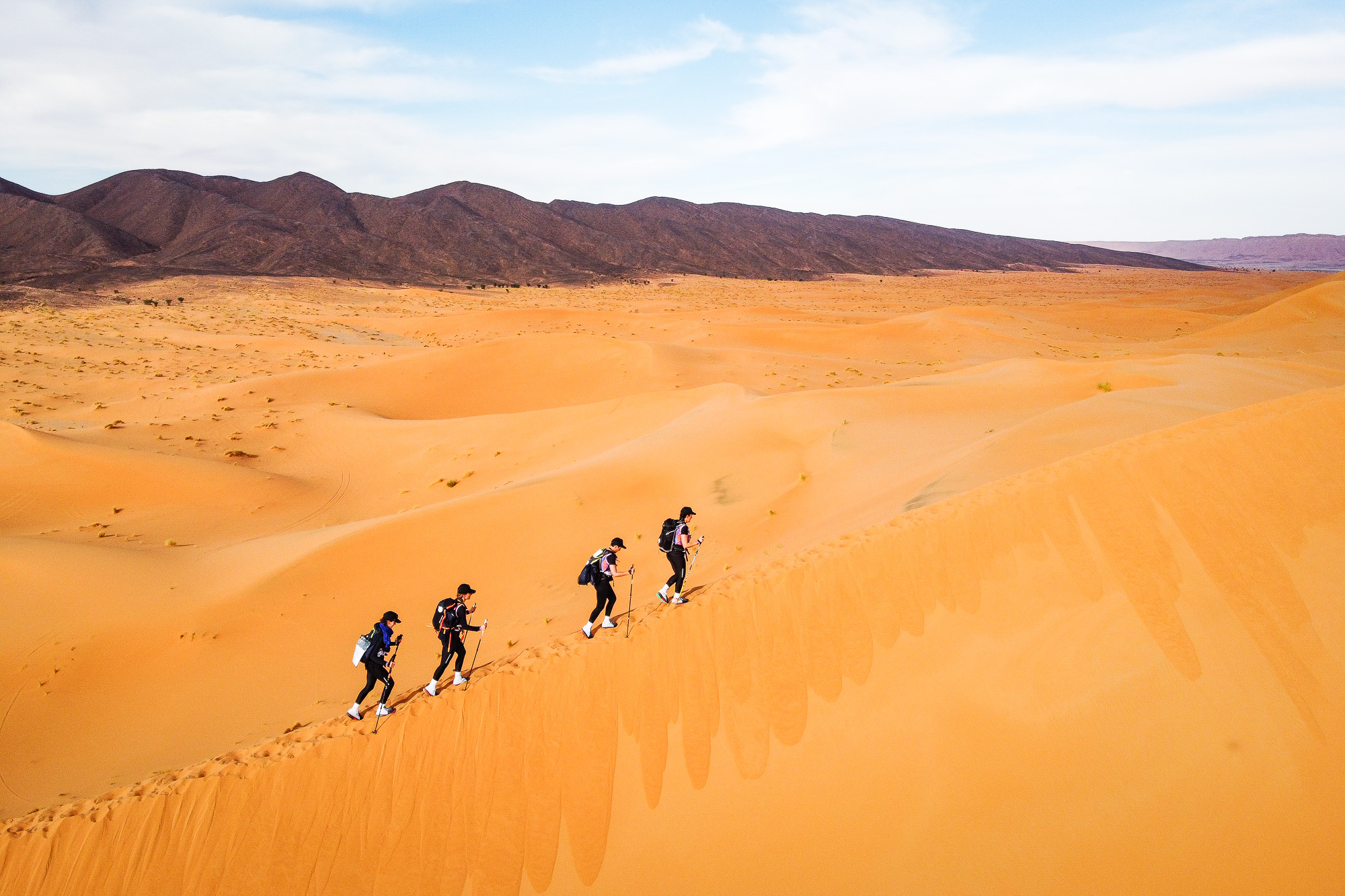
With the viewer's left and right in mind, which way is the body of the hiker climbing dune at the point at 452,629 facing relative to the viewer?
facing to the right of the viewer

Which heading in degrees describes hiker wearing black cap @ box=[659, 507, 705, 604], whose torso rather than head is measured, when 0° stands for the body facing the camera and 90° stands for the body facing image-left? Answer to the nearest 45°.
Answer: approximately 270°

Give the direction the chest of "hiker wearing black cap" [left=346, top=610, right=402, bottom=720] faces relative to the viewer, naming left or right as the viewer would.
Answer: facing to the right of the viewer

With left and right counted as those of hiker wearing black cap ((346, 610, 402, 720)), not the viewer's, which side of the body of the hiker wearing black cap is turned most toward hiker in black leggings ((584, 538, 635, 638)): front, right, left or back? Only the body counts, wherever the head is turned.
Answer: front

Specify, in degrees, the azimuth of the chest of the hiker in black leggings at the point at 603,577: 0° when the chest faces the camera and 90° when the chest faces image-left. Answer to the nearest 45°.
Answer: approximately 270°

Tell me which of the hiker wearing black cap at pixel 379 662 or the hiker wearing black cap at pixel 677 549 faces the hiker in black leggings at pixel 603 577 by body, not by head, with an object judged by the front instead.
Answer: the hiker wearing black cap at pixel 379 662

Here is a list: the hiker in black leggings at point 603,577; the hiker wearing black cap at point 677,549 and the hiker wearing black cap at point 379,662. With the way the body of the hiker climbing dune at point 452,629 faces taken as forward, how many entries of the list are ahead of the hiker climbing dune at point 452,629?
2
